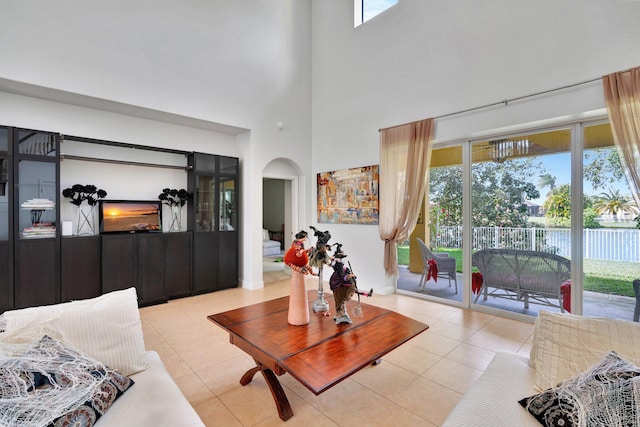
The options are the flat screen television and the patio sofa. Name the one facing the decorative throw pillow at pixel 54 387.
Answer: the flat screen television

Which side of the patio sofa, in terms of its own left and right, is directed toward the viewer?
back

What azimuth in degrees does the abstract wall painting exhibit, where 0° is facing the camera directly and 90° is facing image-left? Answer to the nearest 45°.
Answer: approximately 45°

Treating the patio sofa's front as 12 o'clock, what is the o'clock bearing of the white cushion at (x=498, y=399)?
The white cushion is roughly at 6 o'clock from the patio sofa.

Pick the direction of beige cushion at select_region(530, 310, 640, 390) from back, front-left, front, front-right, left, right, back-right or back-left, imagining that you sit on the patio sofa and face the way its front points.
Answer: back

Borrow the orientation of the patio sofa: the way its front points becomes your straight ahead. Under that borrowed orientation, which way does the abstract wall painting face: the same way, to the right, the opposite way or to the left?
the opposite way

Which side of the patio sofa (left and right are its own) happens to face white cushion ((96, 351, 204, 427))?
back

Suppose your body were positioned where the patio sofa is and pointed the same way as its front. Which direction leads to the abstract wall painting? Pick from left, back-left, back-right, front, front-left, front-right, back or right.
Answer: left

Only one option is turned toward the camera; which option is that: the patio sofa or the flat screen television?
the flat screen television

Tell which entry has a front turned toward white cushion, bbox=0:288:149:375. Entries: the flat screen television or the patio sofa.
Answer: the flat screen television

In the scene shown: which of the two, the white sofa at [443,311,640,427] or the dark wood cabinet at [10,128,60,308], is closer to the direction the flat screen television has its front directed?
the white sofa

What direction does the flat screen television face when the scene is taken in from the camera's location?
facing the viewer

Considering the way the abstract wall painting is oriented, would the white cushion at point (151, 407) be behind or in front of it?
in front

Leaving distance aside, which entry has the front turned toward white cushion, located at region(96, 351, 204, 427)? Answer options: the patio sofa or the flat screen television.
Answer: the flat screen television

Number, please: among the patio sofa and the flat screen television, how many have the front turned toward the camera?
1

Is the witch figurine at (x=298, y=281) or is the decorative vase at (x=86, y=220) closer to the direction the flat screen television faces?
the witch figurine

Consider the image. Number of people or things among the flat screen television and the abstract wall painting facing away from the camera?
0
